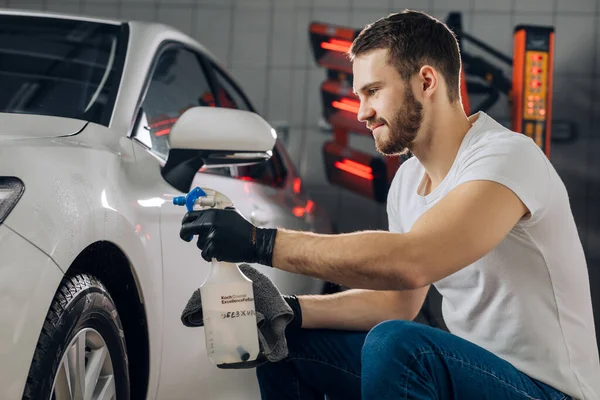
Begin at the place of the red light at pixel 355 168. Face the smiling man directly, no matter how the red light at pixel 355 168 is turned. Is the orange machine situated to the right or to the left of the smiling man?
left

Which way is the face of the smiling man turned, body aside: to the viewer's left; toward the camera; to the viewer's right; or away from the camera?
to the viewer's left

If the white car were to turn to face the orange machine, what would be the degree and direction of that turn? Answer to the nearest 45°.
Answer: approximately 180°

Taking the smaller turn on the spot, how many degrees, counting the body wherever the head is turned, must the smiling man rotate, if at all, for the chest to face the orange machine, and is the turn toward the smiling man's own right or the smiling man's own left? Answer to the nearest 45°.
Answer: approximately 90° to the smiling man's own right

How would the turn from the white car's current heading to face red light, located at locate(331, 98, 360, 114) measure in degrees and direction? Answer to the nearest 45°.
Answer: approximately 135° to its right

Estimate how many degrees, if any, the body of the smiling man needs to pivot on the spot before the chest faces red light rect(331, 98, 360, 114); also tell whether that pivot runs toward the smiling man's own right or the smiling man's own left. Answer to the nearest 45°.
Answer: approximately 90° to the smiling man's own right

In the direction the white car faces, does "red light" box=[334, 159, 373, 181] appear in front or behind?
behind

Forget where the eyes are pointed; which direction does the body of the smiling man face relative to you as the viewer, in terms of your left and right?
facing to the left of the viewer

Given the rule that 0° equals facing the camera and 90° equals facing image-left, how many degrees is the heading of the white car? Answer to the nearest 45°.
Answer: approximately 45°

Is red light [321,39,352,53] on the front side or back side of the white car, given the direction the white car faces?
on the back side

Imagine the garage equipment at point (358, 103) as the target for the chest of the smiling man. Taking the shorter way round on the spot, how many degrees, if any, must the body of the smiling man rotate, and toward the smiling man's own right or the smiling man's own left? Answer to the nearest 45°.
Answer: approximately 90° to the smiling man's own right
